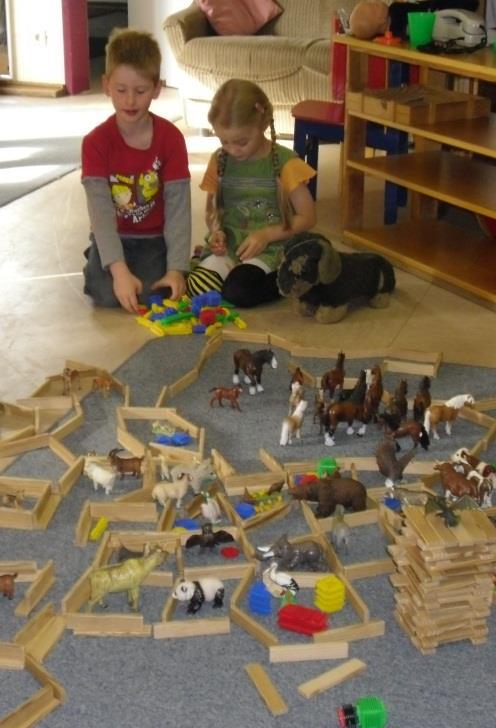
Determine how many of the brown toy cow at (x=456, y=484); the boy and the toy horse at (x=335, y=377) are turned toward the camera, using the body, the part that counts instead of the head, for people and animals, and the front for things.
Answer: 1

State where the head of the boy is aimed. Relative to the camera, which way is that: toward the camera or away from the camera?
toward the camera

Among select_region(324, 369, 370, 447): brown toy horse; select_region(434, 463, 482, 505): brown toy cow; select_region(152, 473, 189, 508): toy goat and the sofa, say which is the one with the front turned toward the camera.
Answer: the sofa

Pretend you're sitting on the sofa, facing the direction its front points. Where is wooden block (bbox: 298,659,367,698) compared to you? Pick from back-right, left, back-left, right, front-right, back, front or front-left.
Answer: front

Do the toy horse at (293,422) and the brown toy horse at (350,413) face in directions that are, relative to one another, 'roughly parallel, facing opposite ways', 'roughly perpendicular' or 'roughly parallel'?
roughly parallel

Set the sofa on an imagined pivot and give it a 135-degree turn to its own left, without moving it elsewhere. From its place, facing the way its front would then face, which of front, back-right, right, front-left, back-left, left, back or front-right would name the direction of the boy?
back-right

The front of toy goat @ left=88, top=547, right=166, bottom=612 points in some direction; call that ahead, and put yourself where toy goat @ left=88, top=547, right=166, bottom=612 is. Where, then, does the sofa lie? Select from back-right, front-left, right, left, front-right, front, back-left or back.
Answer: left

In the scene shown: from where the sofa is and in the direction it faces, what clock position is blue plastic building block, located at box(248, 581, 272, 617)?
The blue plastic building block is roughly at 12 o'clock from the sofa.

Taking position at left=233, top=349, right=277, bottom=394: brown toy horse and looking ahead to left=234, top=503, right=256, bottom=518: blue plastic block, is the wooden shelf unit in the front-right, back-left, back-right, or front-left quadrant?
back-left

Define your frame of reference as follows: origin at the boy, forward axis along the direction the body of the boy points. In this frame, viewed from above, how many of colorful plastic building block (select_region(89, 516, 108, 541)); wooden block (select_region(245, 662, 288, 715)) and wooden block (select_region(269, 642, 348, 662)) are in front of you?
3

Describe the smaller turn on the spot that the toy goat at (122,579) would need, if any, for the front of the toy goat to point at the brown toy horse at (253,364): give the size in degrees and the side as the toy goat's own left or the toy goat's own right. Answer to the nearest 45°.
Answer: approximately 90° to the toy goat's own left

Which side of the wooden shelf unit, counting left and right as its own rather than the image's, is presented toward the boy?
front

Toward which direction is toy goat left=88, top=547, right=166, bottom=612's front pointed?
to the viewer's right

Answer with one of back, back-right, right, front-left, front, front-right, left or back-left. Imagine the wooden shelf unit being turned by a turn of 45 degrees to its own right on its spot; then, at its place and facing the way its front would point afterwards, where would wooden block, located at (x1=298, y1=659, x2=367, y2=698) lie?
left

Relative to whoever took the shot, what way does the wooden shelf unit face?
facing the viewer and to the left of the viewer
